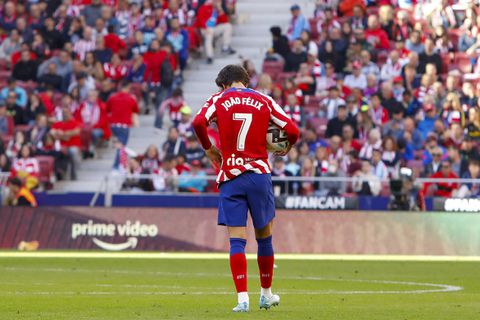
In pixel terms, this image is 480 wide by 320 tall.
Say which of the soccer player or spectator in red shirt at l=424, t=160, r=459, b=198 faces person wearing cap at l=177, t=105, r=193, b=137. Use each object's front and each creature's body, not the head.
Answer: the soccer player

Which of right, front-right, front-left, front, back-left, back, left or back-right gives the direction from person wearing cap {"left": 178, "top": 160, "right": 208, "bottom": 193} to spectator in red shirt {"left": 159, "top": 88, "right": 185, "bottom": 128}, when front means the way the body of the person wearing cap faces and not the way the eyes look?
back

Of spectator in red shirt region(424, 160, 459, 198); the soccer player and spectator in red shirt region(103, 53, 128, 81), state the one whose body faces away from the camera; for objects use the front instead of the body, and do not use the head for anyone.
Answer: the soccer player

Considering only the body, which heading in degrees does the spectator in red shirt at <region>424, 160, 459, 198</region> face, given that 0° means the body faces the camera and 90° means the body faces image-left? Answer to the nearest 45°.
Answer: approximately 0°

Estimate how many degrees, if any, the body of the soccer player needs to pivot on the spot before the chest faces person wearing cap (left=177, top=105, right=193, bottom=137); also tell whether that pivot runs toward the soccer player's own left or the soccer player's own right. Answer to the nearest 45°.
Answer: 0° — they already face them

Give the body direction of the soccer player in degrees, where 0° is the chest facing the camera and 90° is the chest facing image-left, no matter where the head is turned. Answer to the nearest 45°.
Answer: approximately 180°
